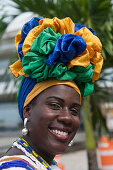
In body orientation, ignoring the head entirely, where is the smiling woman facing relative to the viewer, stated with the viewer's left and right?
facing the viewer and to the right of the viewer

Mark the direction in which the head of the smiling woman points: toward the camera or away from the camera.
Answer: toward the camera
